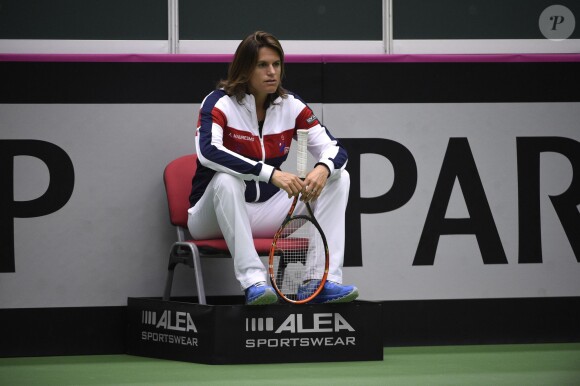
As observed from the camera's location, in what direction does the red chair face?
facing the viewer and to the right of the viewer

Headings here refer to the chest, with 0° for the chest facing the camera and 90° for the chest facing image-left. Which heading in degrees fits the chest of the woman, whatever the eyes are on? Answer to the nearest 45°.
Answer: approximately 315°

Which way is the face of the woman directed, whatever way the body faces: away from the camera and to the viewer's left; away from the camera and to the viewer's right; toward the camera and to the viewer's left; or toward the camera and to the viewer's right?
toward the camera and to the viewer's right
